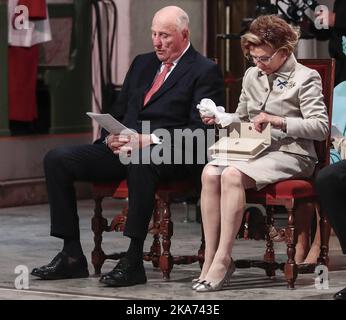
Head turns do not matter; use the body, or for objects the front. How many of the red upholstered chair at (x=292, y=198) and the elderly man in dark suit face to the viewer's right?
0

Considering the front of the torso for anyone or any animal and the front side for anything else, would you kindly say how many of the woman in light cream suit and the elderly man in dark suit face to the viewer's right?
0

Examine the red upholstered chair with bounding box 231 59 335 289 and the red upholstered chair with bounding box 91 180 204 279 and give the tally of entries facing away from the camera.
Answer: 0

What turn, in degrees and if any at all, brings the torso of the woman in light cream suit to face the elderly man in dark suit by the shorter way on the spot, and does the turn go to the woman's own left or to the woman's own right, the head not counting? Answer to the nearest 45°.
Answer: approximately 45° to the woman's own right

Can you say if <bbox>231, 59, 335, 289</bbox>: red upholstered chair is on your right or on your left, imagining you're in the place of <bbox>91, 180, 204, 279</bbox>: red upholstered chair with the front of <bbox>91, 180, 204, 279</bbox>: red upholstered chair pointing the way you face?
on your left

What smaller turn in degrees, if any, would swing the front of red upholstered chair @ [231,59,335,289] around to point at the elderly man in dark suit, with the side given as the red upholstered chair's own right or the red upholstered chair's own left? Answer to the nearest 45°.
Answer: approximately 45° to the red upholstered chair's own right

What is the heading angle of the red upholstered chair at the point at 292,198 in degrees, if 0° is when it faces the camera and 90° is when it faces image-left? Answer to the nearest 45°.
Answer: approximately 45°
